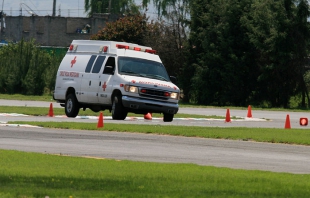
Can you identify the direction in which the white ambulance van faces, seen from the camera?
facing the viewer and to the right of the viewer
